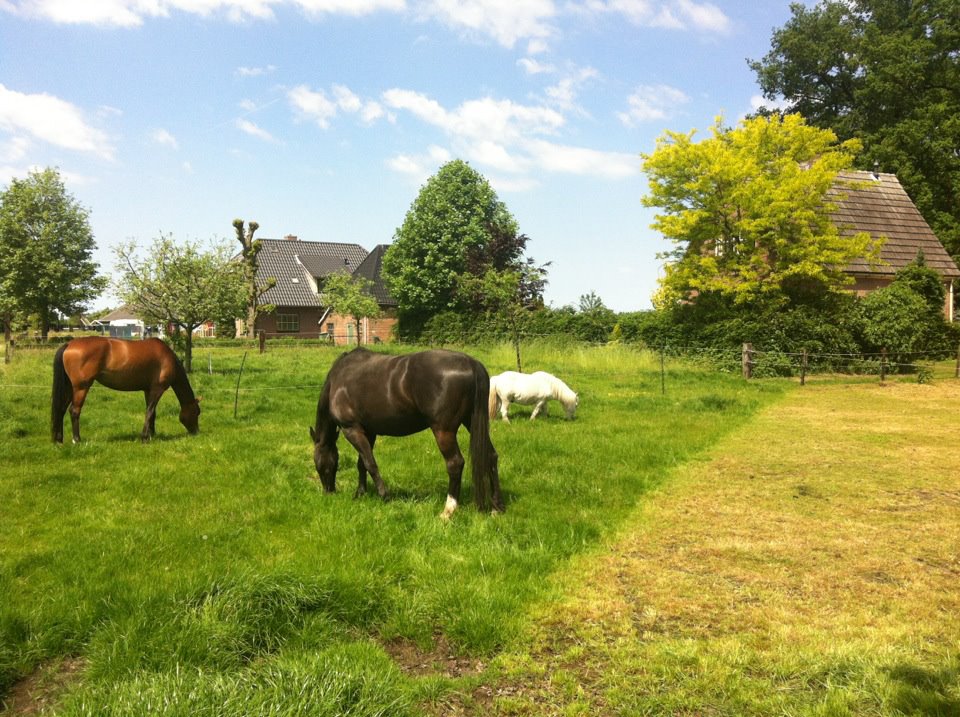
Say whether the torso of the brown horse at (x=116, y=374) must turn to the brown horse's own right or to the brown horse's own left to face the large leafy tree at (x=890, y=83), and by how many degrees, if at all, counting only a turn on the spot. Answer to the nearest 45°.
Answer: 0° — it already faces it

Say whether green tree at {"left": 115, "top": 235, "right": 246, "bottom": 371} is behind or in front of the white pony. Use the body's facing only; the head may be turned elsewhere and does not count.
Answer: behind

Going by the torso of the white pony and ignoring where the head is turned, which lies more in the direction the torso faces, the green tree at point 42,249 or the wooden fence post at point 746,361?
the wooden fence post

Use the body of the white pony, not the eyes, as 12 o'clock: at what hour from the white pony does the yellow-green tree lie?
The yellow-green tree is roughly at 10 o'clock from the white pony.

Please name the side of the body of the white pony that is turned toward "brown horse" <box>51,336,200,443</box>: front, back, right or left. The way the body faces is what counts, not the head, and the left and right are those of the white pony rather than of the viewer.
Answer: back

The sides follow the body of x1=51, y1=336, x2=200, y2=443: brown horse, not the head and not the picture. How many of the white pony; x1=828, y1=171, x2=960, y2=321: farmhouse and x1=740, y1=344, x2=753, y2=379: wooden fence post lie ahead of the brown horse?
3

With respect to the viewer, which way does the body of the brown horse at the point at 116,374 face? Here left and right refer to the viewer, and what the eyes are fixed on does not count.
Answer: facing to the right of the viewer

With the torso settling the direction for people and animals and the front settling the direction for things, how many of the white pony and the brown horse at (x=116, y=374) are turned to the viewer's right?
2

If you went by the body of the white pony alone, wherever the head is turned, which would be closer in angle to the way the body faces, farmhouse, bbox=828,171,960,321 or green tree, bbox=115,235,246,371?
the farmhouse

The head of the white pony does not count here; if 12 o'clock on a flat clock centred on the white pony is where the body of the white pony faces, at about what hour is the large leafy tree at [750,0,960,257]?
The large leafy tree is roughly at 10 o'clock from the white pony.

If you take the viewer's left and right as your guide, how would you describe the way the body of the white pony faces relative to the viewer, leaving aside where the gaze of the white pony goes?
facing to the right of the viewer
